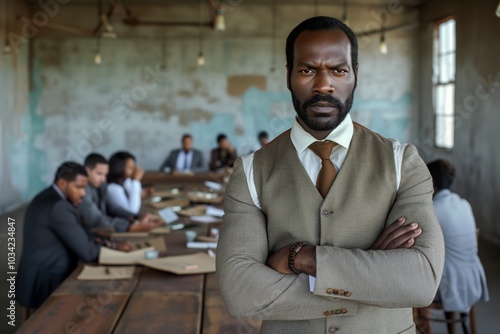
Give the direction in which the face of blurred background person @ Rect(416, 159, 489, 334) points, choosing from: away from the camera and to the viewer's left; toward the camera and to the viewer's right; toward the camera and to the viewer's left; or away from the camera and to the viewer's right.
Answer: away from the camera and to the viewer's left

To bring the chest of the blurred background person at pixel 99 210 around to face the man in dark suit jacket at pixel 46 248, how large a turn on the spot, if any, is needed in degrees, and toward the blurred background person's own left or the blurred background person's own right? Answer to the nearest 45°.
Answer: approximately 45° to the blurred background person's own right

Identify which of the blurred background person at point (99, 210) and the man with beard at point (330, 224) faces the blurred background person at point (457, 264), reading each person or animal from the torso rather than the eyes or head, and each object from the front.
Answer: the blurred background person at point (99, 210)

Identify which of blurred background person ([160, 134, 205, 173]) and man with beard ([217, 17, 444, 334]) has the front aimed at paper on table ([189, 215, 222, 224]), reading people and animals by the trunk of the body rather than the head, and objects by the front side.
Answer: the blurred background person

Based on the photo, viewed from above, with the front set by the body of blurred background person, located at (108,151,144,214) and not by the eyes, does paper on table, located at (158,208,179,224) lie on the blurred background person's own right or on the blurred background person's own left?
on the blurred background person's own right

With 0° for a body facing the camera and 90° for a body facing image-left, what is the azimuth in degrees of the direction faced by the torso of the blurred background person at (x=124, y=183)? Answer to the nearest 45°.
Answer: approximately 270°

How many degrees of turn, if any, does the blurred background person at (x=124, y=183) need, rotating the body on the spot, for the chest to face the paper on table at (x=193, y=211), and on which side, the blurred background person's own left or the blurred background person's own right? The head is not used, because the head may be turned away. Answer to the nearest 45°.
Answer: approximately 45° to the blurred background person's own right

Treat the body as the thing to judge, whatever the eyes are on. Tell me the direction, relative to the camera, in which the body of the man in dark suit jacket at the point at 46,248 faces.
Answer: to the viewer's right

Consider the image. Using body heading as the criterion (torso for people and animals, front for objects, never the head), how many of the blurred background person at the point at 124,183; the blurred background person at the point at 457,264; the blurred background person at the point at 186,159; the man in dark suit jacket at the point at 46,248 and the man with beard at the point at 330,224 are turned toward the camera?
2

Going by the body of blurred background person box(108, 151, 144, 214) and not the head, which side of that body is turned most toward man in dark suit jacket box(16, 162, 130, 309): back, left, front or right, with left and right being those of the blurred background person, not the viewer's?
right
